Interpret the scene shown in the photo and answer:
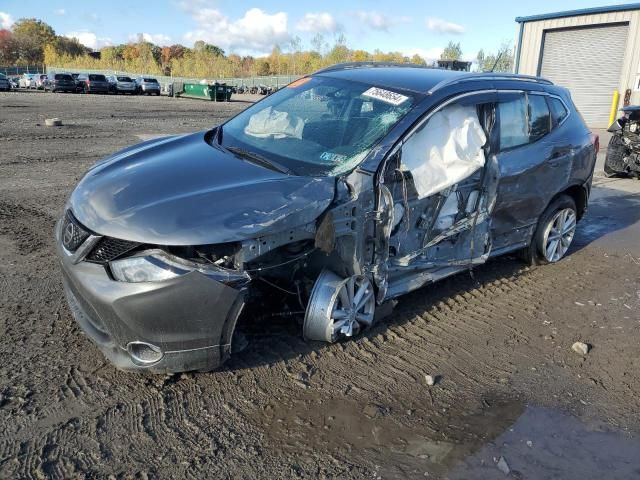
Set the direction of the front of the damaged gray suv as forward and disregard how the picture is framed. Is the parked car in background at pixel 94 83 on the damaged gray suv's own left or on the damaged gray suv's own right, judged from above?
on the damaged gray suv's own right

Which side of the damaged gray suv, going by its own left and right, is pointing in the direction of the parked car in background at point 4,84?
right

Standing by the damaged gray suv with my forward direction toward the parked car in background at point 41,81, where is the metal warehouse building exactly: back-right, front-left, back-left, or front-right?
front-right

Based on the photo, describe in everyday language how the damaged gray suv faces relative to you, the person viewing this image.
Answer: facing the viewer and to the left of the viewer

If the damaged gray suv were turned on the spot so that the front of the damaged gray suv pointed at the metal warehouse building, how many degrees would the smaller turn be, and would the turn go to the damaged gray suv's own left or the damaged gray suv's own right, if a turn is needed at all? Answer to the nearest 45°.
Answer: approximately 180°

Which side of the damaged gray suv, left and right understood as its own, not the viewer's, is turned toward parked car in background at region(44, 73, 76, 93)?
right

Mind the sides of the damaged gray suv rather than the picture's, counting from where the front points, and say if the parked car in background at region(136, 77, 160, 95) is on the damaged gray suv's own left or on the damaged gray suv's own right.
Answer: on the damaged gray suv's own right

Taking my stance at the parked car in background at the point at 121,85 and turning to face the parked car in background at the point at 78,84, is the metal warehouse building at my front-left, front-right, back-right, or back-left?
back-left
